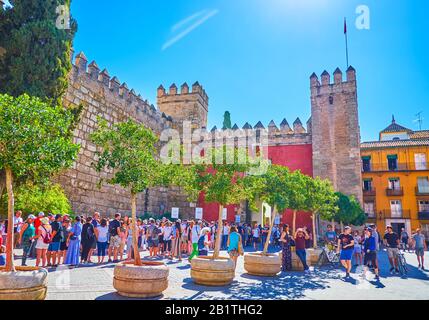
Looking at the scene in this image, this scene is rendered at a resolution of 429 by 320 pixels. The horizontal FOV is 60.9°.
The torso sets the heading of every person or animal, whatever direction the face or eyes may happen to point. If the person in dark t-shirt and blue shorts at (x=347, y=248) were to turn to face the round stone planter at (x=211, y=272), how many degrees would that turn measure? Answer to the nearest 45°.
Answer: approximately 45° to their right

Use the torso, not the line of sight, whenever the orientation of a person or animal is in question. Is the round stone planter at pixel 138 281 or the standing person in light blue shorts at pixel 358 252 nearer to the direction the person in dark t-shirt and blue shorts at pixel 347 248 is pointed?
the round stone planter

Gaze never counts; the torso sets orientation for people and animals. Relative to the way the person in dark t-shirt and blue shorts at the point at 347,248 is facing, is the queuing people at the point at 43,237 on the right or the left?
on their right

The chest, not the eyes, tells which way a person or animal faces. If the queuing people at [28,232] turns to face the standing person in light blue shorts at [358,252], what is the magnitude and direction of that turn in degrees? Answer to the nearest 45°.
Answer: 0° — they already face them

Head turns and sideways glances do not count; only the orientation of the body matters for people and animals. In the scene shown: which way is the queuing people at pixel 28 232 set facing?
to the viewer's right

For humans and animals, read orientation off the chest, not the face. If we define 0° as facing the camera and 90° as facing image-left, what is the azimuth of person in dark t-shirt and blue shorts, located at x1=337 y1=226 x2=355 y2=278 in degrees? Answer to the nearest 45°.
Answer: approximately 0°

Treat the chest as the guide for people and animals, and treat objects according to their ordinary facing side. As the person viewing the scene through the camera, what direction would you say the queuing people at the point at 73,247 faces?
facing away from the viewer and to the right of the viewer
